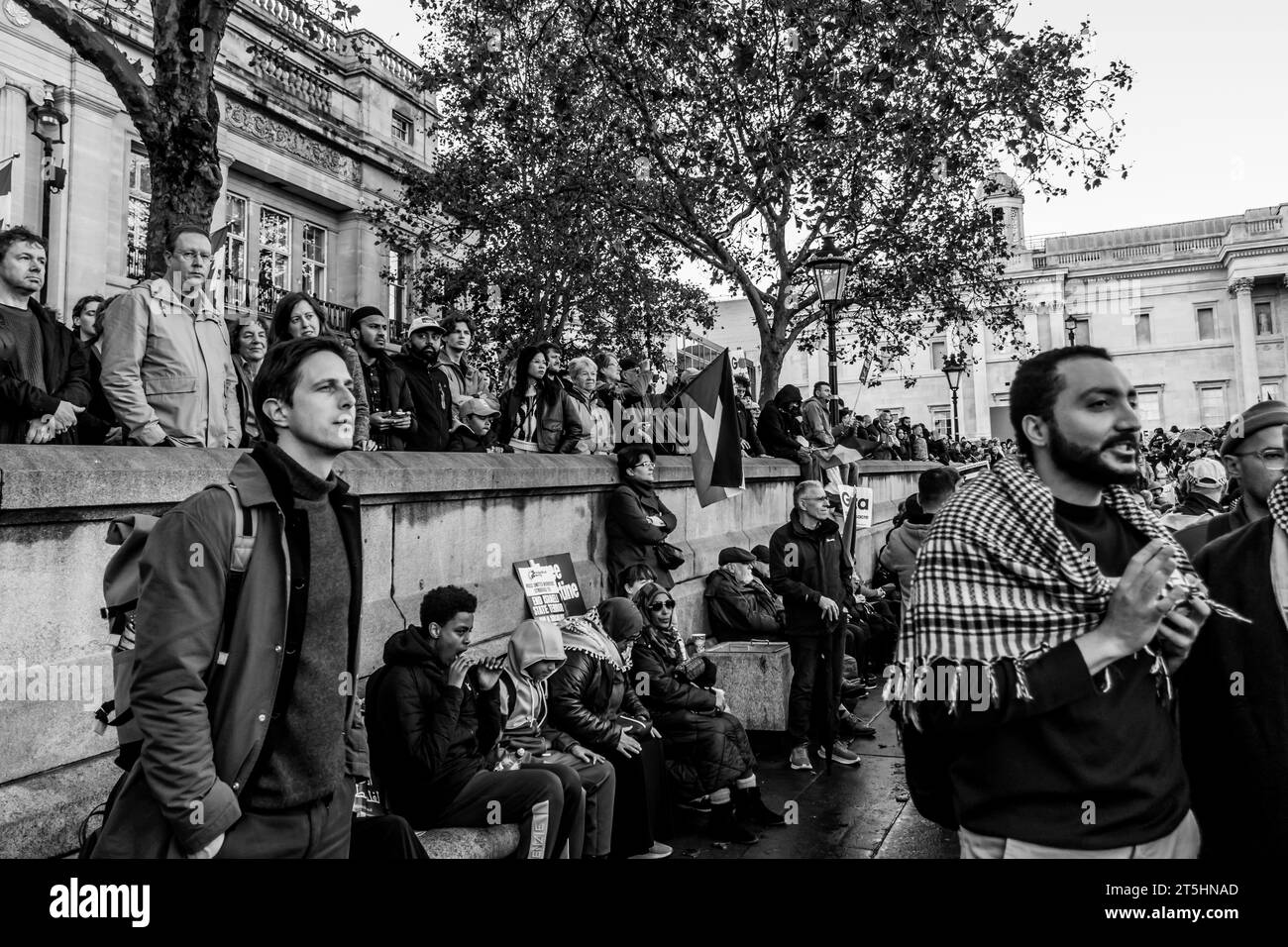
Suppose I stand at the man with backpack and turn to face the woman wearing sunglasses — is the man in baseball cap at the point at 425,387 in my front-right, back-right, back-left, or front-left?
front-left

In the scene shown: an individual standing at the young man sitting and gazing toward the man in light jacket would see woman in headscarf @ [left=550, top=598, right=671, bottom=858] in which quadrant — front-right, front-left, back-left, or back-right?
back-right

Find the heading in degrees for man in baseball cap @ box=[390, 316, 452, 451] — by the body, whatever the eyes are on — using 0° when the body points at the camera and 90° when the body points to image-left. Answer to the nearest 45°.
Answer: approximately 315°

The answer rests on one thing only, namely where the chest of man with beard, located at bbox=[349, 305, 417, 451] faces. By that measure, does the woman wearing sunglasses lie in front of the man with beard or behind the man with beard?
in front

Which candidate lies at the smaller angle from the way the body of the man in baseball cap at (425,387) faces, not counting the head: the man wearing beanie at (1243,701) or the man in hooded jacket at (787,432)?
the man wearing beanie

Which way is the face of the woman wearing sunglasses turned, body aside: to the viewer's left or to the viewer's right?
to the viewer's right

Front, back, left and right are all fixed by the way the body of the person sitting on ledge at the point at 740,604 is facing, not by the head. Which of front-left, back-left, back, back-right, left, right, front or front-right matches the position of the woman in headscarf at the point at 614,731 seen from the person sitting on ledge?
right

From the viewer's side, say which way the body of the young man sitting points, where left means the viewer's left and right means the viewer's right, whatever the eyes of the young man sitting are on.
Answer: facing to the right of the viewer

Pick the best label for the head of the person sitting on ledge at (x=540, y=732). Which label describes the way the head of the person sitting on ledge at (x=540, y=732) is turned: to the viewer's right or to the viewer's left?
to the viewer's right

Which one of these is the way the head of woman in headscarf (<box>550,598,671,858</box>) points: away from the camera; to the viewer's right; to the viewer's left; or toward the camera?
to the viewer's right

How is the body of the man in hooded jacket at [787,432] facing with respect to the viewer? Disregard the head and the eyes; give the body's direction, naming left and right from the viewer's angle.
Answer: facing the viewer and to the right of the viewer

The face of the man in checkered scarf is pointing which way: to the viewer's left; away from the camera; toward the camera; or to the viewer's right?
to the viewer's right

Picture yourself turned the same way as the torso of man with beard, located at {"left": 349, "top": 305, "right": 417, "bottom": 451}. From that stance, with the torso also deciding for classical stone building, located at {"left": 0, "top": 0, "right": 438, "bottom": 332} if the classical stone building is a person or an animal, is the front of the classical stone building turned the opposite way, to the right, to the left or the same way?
the same way
